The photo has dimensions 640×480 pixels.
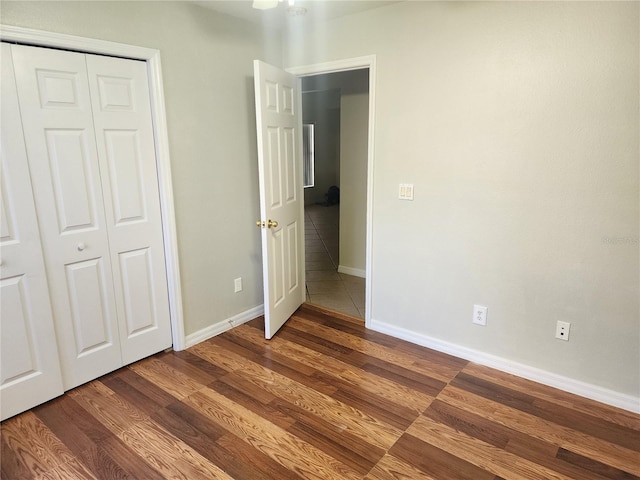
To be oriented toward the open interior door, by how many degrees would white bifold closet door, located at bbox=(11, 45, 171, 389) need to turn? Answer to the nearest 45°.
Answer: approximately 45° to its left

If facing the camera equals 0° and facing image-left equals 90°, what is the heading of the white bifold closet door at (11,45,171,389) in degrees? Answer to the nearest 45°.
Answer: approximately 315°

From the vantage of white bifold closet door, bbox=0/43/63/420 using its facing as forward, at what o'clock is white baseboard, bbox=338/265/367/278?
The white baseboard is roughly at 10 o'clock from the white bifold closet door.

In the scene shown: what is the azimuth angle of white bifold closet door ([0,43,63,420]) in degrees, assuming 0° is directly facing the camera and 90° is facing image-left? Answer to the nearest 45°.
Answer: approximately 315°

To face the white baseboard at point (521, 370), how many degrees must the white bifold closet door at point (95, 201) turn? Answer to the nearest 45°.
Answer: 0° — it already faces it

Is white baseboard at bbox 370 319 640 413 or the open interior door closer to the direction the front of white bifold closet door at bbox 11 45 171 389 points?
the white baseboard
